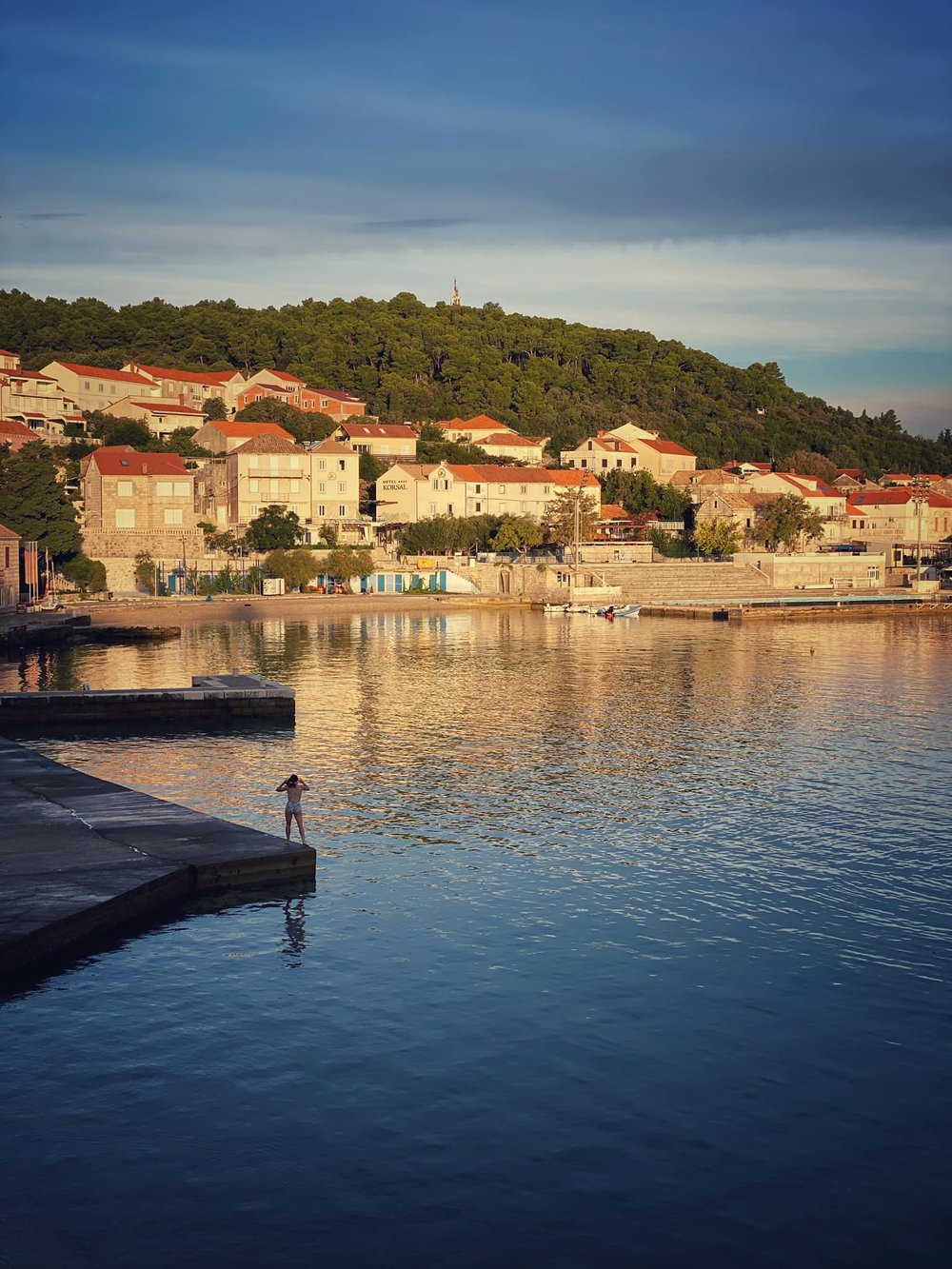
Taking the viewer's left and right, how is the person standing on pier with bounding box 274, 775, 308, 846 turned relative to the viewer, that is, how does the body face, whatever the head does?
facing away from the viewer
